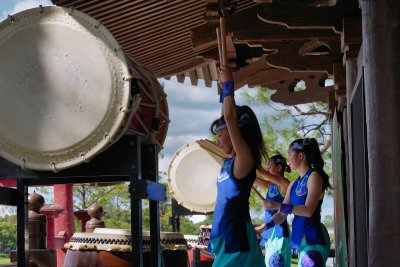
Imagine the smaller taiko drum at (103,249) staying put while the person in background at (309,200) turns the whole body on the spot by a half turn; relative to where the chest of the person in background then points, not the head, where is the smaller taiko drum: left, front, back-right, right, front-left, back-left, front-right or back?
back

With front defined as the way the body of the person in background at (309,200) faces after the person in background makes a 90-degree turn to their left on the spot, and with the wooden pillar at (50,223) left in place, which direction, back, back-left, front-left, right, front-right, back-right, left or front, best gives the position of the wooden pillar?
back-right

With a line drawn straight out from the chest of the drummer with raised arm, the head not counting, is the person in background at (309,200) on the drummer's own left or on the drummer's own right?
on the drummer's own right

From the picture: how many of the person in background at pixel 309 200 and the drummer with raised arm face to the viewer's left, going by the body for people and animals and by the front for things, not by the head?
2

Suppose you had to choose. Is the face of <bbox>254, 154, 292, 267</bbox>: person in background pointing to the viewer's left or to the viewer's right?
to the viewer's left

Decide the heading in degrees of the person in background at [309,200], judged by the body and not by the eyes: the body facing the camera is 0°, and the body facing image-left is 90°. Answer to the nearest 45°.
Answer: approximately 90°

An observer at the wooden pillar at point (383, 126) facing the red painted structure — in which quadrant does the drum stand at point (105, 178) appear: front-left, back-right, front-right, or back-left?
front-left

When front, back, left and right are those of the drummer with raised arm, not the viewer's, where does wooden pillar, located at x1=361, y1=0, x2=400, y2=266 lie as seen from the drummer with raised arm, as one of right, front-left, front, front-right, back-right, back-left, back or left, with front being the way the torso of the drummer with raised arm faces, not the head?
back-left

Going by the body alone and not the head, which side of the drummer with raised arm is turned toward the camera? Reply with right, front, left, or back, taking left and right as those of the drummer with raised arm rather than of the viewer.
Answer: left

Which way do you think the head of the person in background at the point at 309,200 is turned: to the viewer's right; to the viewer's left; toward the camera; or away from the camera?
to the viewer's left
